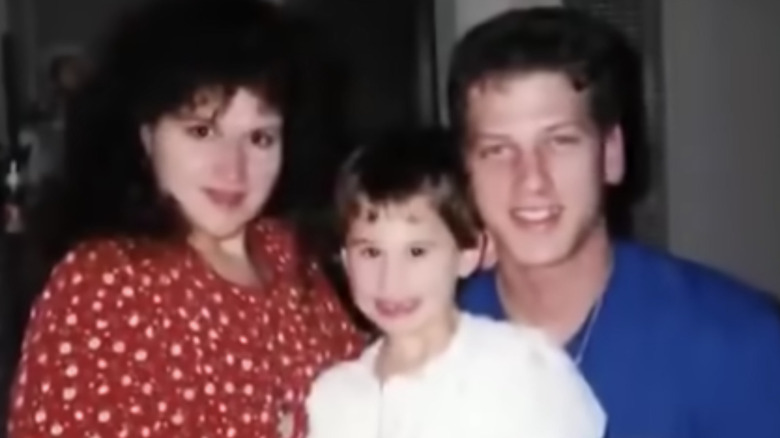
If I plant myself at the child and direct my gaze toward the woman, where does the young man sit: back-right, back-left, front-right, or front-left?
back-right

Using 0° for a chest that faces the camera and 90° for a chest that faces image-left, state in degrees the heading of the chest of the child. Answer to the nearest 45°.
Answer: approximately 45°

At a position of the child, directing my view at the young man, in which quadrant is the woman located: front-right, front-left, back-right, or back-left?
back-left
